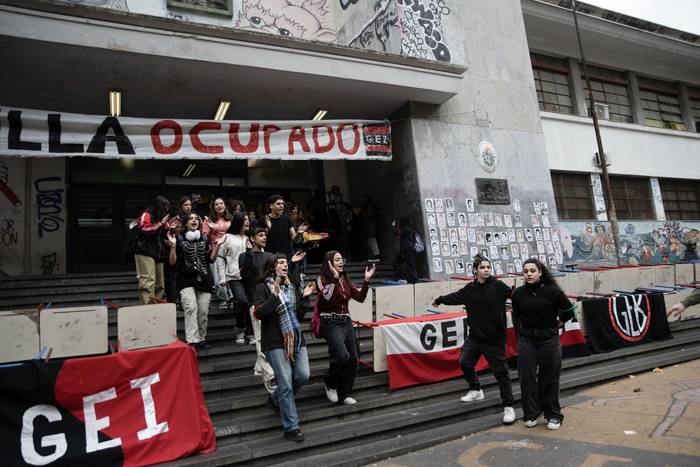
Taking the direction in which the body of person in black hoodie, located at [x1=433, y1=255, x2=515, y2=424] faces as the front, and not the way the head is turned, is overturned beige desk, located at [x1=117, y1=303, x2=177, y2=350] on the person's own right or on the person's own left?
on the person's own right

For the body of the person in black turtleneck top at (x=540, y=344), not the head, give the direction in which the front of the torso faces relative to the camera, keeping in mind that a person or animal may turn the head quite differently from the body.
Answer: toward the camera

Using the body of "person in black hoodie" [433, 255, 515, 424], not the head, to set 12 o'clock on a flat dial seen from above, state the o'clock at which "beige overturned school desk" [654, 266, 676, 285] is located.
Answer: The beige overturned school desk is roughly at 7 o'clock from the person in black hoodie.

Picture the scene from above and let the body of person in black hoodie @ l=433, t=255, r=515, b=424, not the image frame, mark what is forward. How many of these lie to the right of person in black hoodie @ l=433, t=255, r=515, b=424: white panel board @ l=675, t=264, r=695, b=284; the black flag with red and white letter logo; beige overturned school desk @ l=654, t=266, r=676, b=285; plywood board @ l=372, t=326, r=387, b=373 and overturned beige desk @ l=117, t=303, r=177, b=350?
2

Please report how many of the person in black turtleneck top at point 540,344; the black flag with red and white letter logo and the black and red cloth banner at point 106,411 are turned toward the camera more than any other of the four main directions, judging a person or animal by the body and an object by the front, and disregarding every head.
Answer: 3

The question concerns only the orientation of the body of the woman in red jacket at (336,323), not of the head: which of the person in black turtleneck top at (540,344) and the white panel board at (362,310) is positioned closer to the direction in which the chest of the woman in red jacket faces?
the person in black turtleneck top

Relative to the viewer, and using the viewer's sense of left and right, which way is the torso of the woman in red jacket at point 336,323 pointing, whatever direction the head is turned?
facing the viewer and to the right of the viewer

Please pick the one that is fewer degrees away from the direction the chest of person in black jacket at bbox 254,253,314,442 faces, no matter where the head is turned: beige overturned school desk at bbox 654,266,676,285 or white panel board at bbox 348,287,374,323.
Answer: the beige overturned school desk

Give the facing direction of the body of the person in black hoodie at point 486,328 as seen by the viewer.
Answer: toward the camera

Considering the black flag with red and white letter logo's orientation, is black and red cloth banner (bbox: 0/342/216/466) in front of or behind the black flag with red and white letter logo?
in front

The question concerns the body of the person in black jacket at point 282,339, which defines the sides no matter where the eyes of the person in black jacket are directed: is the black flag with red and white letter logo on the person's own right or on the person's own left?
on the person's own left

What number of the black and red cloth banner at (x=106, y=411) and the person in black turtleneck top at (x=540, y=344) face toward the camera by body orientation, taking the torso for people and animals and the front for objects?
2
